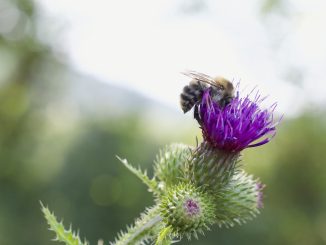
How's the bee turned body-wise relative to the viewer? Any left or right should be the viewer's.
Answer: facing to the right of the viewer
